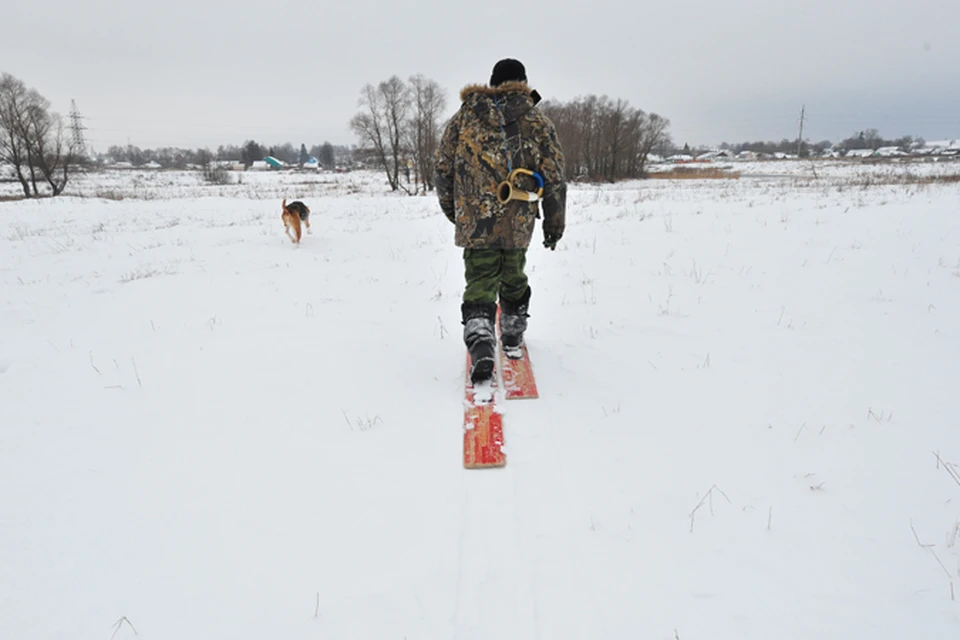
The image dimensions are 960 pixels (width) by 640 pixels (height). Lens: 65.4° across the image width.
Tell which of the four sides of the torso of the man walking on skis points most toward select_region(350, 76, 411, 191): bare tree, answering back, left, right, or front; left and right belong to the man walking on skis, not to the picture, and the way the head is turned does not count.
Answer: front

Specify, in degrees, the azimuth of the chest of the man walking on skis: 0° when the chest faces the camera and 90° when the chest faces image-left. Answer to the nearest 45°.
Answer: approximately 180°

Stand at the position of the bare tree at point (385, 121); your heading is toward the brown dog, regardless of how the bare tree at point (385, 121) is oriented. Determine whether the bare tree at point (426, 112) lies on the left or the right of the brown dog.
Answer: left

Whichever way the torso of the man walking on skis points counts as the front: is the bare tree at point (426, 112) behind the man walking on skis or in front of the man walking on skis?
in front

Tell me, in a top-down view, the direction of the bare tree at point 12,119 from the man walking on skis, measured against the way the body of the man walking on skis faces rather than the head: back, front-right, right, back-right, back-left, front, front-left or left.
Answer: front-left

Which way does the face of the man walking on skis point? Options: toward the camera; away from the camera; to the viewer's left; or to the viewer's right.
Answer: away from the camera
